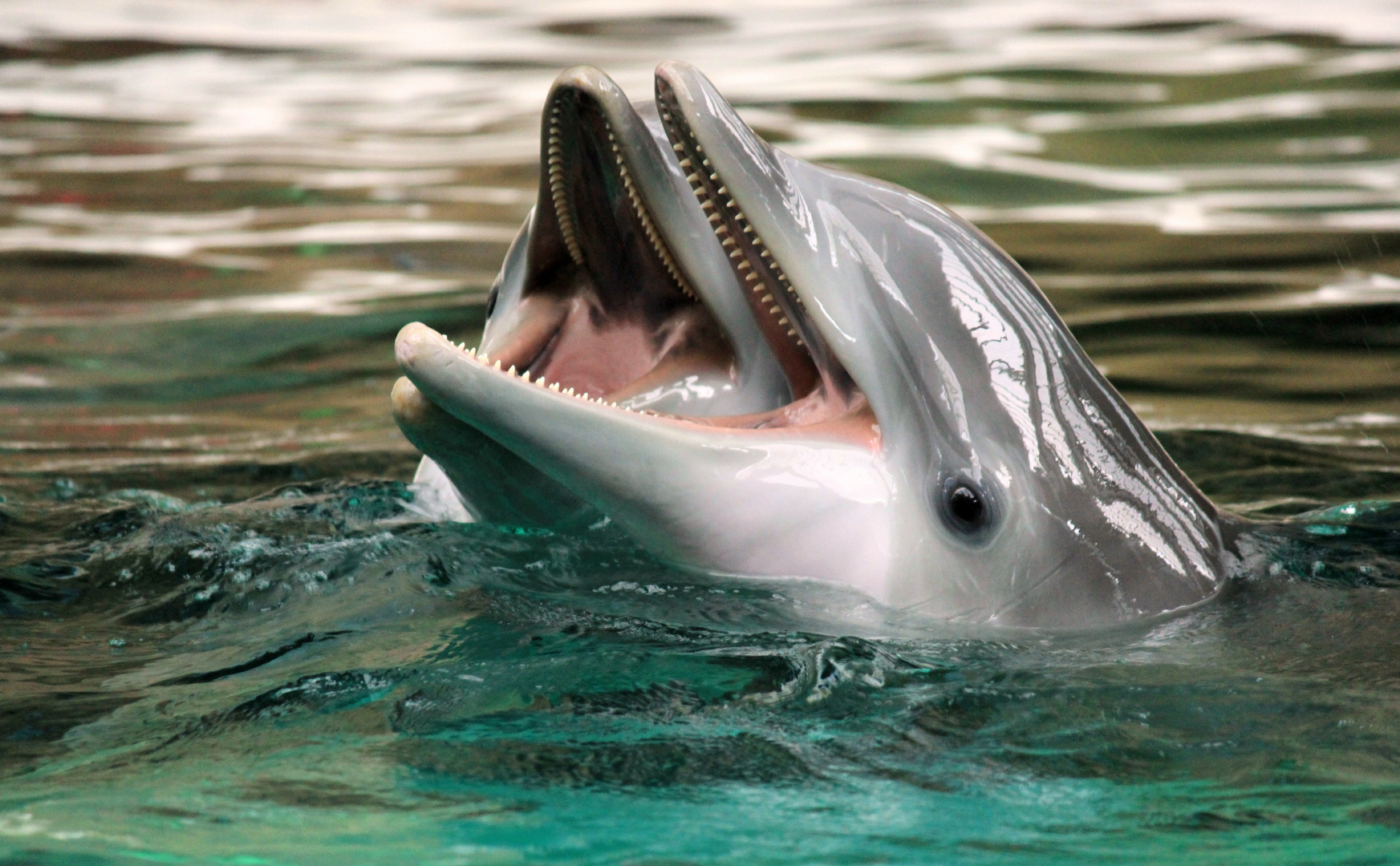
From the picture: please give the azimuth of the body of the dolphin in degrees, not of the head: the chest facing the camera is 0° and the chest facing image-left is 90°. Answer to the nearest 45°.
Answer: approximately 90°
